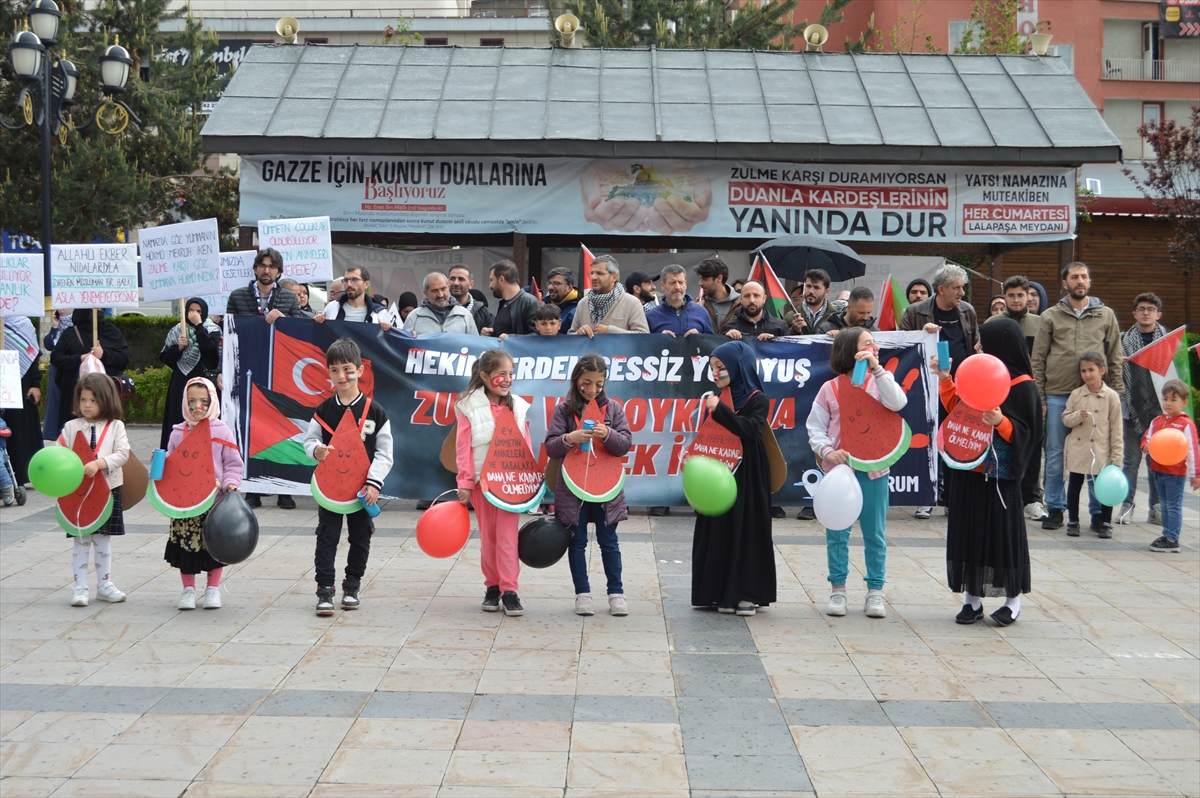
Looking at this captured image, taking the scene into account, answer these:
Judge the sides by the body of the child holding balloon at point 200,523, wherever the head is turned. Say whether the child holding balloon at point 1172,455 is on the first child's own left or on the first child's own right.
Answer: on the first child's own left

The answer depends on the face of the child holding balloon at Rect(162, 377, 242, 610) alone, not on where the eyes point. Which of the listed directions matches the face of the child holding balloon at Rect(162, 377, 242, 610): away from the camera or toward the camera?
toward the camera

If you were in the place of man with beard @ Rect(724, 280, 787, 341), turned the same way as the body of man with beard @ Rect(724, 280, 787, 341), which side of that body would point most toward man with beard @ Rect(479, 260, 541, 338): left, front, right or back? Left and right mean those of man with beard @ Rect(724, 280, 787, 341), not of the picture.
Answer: right

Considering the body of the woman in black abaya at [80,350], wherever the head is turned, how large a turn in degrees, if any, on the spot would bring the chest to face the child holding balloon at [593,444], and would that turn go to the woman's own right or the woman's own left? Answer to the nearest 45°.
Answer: approximately 45° to the woman's own left

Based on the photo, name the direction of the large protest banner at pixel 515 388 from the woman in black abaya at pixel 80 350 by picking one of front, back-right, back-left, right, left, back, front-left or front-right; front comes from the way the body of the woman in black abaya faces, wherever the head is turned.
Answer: front-left

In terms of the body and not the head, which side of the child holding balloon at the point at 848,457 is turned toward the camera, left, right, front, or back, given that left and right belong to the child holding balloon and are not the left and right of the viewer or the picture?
front

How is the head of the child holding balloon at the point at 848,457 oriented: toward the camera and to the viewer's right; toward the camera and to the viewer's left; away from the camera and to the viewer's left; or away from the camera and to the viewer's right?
toward the camera and to the viewer's right

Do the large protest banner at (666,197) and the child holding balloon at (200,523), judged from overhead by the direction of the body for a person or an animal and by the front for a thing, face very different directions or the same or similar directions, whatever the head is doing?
same or similar directions

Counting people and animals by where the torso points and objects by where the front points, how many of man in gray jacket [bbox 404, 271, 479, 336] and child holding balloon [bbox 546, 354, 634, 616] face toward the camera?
2

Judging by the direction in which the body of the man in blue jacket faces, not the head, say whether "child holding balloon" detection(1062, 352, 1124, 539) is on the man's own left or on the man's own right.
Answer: on the man's own left

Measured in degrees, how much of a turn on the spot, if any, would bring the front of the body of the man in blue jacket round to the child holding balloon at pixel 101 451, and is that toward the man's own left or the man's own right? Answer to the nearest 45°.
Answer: approximately 45° to the man's own right

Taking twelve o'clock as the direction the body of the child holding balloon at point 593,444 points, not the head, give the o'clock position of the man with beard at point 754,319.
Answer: The man with beard is roughly at 7 o'clock from the child holding balloon.

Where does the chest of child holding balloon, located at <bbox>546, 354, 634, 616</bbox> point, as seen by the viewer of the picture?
toward the camera

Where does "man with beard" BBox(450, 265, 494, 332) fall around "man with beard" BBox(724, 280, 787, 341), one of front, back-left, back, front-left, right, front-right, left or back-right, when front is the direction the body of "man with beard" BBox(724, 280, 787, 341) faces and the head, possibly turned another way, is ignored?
right

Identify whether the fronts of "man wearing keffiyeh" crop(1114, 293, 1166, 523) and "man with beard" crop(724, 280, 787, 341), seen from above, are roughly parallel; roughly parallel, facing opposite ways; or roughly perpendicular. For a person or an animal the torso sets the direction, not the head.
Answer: roughly parallel
